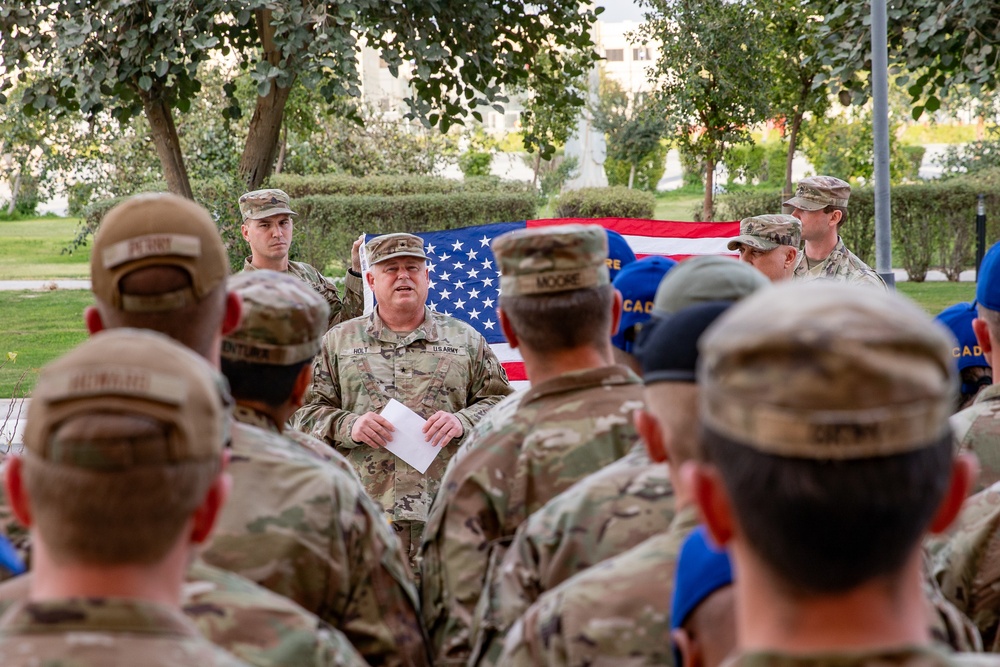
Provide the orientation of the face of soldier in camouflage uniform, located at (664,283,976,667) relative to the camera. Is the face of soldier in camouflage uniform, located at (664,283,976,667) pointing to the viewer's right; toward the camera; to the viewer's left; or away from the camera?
away from the camera

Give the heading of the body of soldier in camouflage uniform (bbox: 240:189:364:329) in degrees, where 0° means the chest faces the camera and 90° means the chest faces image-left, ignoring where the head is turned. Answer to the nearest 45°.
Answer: approximately 315°

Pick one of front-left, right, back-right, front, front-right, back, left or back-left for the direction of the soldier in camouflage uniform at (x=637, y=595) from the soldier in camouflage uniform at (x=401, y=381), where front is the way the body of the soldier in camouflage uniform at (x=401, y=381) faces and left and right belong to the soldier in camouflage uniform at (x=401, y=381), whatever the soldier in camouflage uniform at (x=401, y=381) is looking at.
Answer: front

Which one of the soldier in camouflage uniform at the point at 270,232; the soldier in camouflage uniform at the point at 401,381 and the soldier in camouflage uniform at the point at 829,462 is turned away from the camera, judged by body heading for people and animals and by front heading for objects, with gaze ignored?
the soldier in camouflage uniform at the point at 829,462

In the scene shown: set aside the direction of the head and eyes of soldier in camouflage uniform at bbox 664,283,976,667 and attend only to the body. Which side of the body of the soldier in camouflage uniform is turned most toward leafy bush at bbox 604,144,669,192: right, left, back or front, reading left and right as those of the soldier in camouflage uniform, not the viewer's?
front

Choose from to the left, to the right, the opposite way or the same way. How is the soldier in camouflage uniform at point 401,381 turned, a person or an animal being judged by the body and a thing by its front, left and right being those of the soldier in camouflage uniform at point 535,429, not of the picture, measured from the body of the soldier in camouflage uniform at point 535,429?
the opposite way

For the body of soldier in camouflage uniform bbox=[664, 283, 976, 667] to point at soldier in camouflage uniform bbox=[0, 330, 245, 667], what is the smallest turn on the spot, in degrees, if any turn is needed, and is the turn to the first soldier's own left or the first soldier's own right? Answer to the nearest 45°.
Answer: approximately 90° to the first soldier's own left

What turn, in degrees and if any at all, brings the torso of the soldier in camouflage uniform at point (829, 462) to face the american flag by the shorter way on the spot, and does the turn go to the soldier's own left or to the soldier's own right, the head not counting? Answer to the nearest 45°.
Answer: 0° — they already face it

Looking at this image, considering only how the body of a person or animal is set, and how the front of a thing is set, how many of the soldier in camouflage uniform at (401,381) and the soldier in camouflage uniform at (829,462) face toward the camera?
1

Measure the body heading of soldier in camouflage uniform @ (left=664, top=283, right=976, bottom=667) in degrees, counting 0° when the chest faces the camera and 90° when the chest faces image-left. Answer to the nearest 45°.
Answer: approximately 180°

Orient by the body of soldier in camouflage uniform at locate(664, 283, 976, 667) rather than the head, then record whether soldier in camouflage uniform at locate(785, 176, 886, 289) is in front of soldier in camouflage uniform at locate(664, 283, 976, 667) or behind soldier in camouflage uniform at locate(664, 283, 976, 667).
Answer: in front

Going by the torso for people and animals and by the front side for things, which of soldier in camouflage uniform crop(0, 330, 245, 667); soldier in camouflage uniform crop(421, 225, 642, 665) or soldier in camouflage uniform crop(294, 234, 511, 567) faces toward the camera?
soldier in camouflage uniform crop(294, 234, 511, 567)

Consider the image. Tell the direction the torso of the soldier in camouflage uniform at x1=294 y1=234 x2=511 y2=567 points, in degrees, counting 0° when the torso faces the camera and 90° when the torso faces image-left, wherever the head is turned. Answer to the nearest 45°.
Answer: approximately 0°

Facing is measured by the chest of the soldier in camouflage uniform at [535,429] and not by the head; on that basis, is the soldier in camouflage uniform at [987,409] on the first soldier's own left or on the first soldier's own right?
on the first soldier's own right

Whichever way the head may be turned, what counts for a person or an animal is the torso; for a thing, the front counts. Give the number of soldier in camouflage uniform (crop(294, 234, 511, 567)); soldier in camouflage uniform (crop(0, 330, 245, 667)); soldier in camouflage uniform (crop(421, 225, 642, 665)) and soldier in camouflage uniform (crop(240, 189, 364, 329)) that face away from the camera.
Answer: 2

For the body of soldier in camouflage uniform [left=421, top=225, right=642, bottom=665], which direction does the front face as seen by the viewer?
away from the camera

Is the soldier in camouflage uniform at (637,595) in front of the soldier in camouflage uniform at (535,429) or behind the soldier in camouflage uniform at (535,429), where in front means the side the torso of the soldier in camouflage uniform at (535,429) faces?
behind

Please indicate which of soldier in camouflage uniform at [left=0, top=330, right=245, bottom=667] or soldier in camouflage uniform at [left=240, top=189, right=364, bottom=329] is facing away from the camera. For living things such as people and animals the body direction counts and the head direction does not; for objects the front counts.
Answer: soldier in camouflage uniform at [left=0, top=330, right=245, bottom=667]

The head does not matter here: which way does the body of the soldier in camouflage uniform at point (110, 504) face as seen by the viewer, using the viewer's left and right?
facing away from the viewer

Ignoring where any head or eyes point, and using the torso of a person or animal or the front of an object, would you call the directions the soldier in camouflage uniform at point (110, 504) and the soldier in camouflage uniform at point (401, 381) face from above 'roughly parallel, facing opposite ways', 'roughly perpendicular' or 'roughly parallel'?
roughly parallel, facing opposite ways

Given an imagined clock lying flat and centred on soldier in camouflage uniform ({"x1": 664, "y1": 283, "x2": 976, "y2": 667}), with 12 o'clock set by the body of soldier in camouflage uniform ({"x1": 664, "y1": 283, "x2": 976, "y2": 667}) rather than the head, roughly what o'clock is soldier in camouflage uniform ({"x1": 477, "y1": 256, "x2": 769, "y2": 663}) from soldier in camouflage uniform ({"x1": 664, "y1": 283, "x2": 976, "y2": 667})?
soldier in camouflage uniform ({"x1": 477, "y1": 256, "x2": 769, "y2": 663}) is roughly at 11 o'clock from soldier in camouflage uniform ({"x1": 664, "y1": 283, "x2": 976, "y2": 667}).
